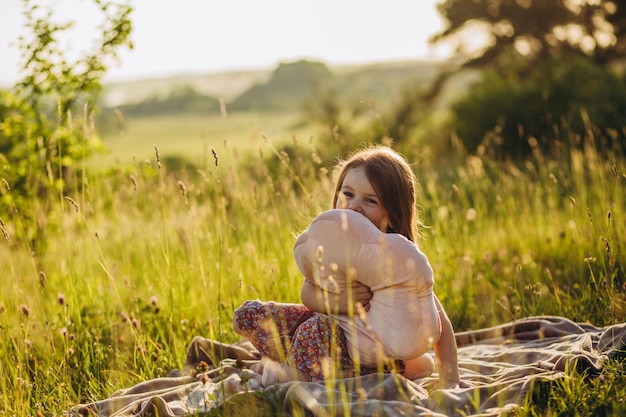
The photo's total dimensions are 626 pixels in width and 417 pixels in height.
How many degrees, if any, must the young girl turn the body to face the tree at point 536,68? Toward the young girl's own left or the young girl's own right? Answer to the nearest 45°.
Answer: approximately 135° to the young girl's own right

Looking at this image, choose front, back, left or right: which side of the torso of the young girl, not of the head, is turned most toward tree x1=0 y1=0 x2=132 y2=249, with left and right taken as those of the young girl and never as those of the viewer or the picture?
right

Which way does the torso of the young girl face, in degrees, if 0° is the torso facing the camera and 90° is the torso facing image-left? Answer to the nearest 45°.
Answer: approximately 45°

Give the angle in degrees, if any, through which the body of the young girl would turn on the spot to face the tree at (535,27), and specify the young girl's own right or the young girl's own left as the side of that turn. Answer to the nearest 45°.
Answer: approximately 135° to the young girl's own right
